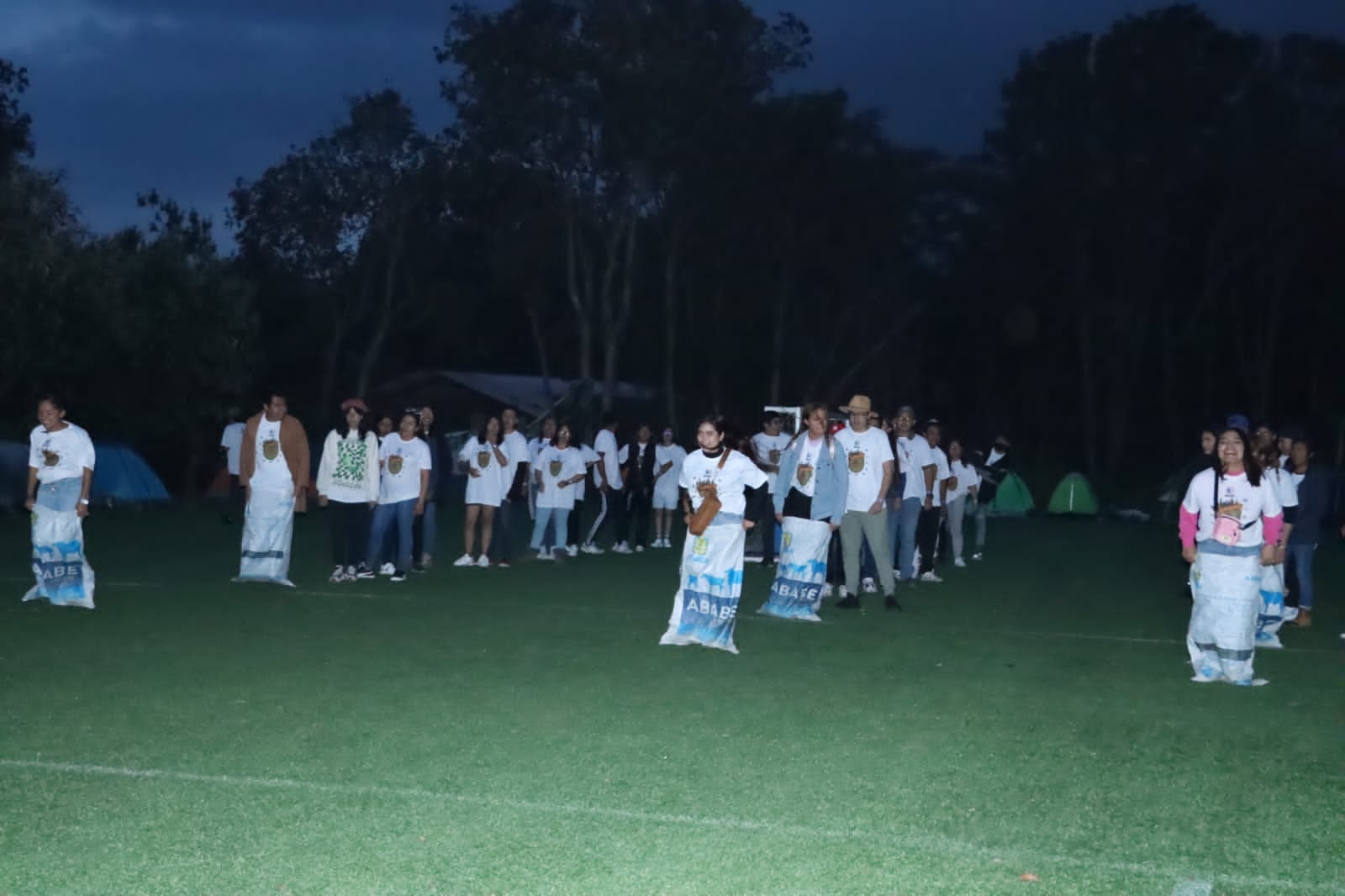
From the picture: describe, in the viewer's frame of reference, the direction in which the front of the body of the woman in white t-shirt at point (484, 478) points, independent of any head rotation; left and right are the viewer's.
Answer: facing the viewer

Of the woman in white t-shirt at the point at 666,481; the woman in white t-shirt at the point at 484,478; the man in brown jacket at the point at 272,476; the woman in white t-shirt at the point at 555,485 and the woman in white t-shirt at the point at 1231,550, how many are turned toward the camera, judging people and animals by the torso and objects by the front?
5

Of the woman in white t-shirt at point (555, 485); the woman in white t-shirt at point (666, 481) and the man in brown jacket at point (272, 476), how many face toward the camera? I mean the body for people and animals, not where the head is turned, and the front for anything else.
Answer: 3

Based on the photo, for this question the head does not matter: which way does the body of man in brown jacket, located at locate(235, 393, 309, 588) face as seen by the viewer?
toward the camera

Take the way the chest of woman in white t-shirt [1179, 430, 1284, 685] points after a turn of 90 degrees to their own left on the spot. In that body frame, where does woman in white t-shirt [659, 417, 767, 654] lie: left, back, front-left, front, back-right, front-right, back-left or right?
back

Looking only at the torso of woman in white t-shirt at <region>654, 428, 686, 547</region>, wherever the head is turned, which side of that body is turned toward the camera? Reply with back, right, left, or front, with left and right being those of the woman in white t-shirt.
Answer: front

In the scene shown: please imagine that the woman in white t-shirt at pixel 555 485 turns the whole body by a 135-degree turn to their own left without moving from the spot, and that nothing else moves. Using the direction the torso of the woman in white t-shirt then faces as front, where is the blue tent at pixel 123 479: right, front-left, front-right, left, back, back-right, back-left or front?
left

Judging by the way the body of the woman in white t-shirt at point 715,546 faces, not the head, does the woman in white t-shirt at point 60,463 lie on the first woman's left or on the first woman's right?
on the first woman's right

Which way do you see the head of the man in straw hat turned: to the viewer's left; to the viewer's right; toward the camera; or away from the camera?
toward the camera

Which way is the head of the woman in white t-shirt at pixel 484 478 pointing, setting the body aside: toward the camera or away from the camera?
toward the camera

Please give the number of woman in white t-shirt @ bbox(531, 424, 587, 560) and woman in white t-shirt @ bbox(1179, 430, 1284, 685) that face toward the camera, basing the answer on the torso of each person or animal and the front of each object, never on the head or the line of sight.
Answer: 2

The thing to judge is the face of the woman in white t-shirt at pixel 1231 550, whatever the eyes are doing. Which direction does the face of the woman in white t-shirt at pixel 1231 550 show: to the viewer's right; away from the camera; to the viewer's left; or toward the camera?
toward the camera

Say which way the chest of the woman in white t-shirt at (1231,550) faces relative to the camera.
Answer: toward the camera

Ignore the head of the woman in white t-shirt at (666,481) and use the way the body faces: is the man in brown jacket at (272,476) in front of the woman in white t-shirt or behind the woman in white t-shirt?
in front

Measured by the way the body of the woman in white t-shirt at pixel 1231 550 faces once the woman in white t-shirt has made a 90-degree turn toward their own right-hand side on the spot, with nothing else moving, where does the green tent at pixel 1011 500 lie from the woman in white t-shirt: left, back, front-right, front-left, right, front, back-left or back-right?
right

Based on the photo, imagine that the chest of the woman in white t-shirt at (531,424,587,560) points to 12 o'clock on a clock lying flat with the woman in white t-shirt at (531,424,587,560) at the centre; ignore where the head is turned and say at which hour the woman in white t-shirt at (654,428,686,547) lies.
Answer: the woman in white t-shirt at (654,428,686,547) is roughly at 7 o'clock from the woman in white t-shirt at (531,424,587,560).
